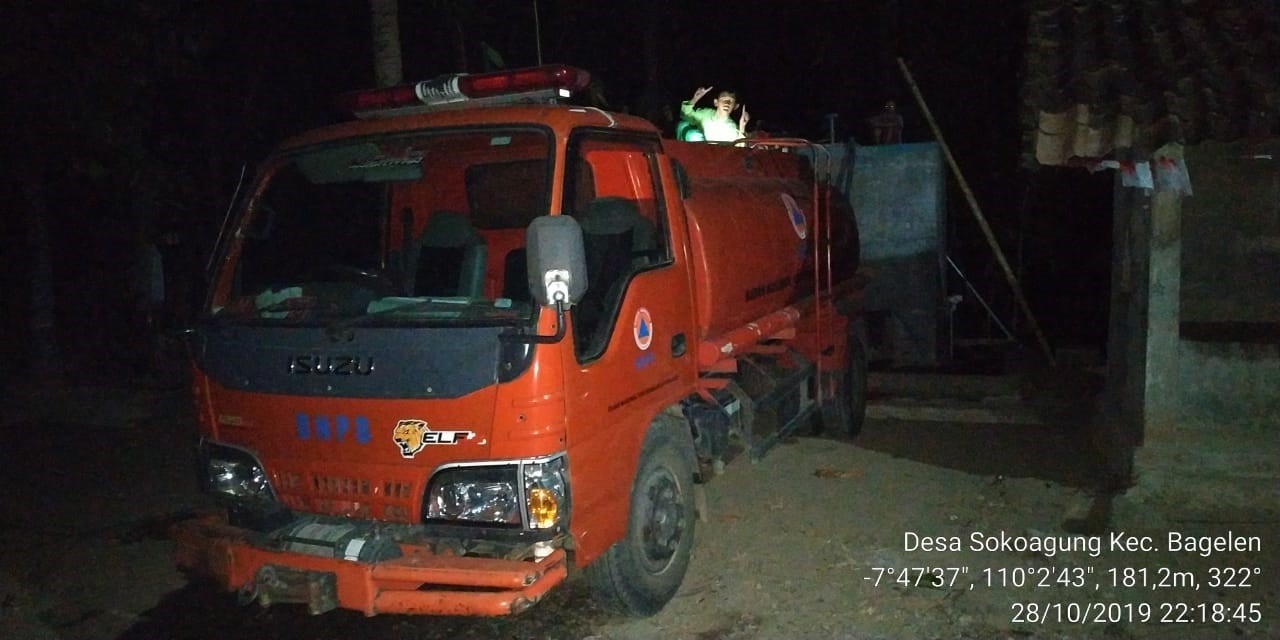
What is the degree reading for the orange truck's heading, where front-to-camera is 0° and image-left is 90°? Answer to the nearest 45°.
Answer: approximately 45°

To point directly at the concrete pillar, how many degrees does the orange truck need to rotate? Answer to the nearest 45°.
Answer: approximately 135° to its left
